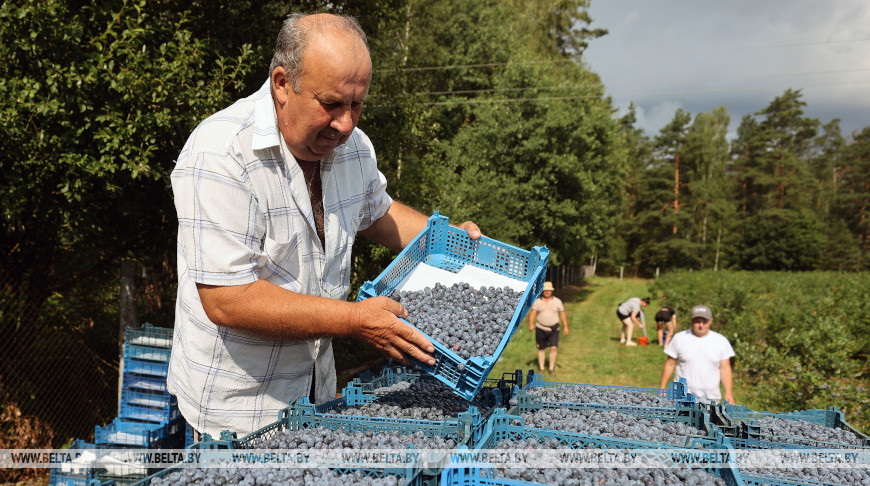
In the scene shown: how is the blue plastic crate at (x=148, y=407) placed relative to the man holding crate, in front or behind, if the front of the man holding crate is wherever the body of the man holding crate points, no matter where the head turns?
behind

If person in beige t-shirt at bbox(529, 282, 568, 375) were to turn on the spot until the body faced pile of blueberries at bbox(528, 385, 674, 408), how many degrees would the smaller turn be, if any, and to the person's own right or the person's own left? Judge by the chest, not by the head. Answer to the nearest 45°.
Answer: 0° — they already face it

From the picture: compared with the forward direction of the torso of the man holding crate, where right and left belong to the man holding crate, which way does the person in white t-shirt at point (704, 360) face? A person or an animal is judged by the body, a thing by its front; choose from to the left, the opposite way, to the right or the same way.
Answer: to the right

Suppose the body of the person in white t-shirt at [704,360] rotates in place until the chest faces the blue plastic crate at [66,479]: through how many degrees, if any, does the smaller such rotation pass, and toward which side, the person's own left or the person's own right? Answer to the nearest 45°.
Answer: approximately 45° to the person's own right

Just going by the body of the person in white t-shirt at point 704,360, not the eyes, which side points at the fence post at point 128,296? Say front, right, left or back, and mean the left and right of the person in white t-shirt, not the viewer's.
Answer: right

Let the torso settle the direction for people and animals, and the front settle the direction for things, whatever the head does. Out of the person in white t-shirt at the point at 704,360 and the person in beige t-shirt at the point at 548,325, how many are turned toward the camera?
2

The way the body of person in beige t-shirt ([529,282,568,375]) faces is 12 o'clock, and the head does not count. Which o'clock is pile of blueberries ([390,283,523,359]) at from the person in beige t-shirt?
The pile of blueberries is roughly at 12 o'clock from the person in beige t-shirt.

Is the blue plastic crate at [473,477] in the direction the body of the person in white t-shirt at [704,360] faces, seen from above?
yes
